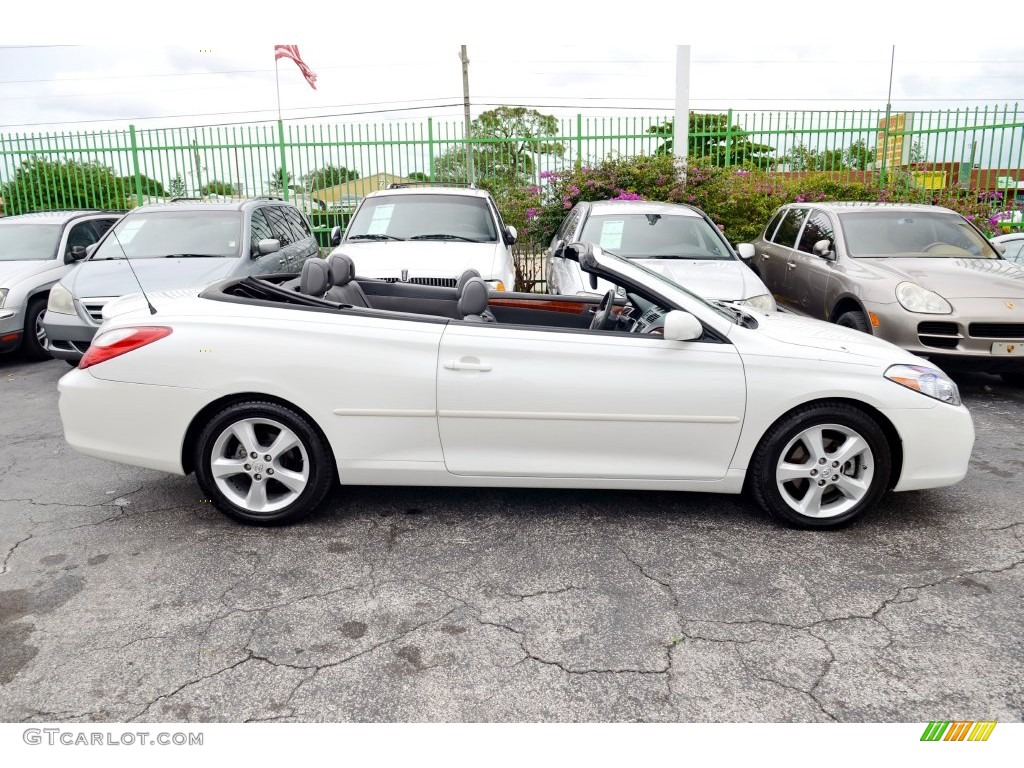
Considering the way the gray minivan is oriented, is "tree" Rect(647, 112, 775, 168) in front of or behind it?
behind

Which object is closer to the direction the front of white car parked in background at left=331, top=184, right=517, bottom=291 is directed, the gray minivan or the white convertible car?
the white convertible car

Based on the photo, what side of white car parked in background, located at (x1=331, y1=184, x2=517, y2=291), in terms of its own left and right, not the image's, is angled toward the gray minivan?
right

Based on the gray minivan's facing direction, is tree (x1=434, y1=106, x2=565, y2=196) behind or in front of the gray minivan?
behind

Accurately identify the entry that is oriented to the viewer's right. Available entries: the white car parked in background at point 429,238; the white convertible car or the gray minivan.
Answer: the white convertible car

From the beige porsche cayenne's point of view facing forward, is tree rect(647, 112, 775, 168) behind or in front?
behind

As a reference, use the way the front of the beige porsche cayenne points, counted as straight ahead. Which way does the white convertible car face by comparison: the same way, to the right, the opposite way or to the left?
to the left

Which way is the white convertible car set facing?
to the viewer's right

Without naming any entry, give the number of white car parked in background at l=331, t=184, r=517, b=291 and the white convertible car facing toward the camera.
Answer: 1

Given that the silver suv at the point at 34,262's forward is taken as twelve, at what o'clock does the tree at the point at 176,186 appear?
The tree is roughly at 5 o'clock from the silver suv.

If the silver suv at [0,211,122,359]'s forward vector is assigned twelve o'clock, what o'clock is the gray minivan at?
The gray minivan is roughly at 9 o'clock from the silver suv.

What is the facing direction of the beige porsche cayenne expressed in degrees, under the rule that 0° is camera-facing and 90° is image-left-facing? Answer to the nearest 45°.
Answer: approximately 315°
